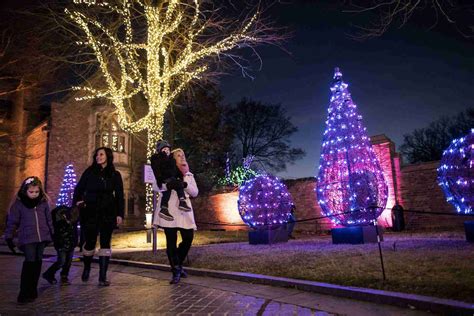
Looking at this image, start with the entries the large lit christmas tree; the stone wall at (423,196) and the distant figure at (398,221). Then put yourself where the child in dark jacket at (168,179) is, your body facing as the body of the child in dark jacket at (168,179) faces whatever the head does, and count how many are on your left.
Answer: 3

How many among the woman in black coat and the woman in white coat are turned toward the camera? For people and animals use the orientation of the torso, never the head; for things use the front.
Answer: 2

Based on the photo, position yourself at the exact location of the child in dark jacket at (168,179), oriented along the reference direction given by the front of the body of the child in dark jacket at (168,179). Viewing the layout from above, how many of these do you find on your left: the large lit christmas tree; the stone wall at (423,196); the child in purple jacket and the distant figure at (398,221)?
3

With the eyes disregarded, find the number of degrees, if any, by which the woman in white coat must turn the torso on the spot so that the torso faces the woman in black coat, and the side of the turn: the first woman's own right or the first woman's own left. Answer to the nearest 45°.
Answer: approximately 90° to the first woman's own right

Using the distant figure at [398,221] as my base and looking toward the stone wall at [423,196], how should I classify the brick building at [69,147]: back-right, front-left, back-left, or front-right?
back-left

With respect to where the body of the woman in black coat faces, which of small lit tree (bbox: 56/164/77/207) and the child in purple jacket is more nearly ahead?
the child in purple jacket

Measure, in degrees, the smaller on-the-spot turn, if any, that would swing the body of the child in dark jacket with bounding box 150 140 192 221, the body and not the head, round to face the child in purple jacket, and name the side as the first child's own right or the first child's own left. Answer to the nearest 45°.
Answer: approximately 135° to the first child's own right

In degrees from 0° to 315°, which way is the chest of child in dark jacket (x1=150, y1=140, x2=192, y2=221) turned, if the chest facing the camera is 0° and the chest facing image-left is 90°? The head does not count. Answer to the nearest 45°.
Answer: approximately 315°
